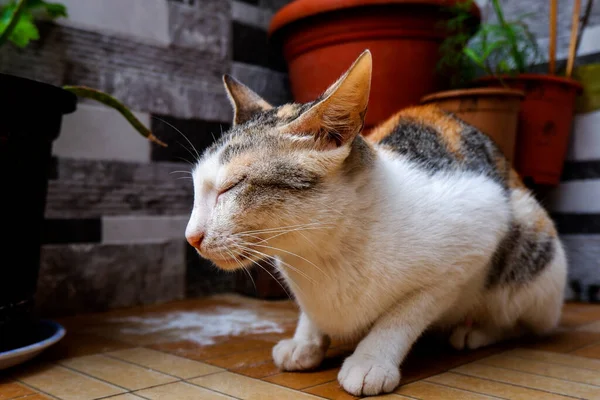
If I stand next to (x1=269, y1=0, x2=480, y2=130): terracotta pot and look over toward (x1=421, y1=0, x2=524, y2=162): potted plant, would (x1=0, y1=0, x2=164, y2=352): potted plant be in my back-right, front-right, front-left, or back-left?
back-right

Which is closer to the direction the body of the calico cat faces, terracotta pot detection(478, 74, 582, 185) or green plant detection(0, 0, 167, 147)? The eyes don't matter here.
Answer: the green plant

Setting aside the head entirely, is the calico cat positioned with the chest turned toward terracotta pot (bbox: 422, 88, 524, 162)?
no

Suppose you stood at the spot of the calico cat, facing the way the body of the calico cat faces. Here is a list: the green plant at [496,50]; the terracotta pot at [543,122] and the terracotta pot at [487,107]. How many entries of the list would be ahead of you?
0

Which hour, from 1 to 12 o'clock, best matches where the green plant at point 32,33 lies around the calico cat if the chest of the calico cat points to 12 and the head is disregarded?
The green plant is roughly at 2 o'clock from the calico cat.

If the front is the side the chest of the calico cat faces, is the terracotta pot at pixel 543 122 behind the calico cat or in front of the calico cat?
behind

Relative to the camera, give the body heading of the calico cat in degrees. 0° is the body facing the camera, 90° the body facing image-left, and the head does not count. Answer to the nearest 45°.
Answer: approximately 45°

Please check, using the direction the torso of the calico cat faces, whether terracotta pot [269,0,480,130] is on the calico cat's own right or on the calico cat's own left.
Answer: on the calico cat's own right

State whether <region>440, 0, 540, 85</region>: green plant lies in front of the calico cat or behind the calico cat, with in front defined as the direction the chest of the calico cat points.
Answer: behind

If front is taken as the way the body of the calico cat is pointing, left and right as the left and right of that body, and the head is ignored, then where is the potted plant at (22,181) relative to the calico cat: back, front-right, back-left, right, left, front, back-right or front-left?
front-right

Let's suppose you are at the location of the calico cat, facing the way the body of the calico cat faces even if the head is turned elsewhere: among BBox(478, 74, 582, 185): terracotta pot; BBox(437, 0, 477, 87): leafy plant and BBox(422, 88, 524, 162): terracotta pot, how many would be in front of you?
0

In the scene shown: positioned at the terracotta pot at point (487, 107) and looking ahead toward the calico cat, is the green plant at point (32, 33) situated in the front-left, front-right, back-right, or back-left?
front-right

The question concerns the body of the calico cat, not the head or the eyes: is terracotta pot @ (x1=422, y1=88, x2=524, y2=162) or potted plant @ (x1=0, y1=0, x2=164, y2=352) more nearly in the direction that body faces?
the potted plant
